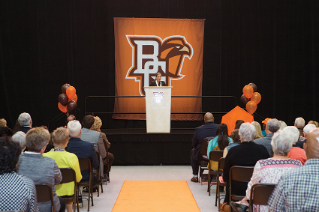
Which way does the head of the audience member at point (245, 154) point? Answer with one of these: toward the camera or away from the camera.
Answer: away from the camera

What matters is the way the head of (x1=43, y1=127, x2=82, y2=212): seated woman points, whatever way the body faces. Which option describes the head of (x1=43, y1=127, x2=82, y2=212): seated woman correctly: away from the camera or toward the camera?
away from the camera

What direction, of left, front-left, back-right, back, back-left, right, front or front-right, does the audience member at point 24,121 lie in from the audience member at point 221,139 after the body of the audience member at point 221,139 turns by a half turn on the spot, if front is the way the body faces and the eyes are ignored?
right

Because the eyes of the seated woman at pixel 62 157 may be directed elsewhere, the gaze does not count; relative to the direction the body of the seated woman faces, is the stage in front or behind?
in front

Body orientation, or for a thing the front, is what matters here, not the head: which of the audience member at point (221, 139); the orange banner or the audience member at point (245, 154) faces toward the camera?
the orange banner

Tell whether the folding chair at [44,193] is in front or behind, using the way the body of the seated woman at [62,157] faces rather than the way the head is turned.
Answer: behind

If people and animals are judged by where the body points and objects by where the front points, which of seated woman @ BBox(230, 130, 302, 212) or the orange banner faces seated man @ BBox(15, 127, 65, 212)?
the orange banner

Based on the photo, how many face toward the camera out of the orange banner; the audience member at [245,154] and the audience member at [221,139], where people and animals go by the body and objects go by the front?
1

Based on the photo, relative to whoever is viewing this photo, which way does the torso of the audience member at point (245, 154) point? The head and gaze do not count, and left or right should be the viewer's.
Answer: facing away from the viewer

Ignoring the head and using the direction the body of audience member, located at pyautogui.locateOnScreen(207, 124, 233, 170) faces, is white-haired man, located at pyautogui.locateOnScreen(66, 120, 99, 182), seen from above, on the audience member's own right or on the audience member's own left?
on the audience member's own left

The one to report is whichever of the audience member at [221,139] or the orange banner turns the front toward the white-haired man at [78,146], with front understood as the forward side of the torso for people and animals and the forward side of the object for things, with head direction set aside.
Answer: the orange banner

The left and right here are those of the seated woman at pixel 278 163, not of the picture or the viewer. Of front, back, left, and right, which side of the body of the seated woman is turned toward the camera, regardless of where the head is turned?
back

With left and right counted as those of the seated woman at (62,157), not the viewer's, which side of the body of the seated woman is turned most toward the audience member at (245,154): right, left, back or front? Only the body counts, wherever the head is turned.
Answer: right

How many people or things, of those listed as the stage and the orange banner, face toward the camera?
2

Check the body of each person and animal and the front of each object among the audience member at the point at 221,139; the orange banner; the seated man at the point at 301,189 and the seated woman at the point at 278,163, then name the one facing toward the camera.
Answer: the orange banner

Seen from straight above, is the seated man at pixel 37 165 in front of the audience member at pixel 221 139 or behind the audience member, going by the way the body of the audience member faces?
behind

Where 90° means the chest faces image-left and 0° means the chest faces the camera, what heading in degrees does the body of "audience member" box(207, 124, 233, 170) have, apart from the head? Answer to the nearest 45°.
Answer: approximately 180°

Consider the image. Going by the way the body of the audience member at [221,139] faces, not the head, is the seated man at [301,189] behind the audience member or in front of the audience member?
behind

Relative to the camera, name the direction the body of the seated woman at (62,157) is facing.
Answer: away from the camera

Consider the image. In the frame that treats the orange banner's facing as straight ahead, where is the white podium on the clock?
The white podium is roughly at 12 o'clock from the orange banner.
